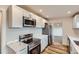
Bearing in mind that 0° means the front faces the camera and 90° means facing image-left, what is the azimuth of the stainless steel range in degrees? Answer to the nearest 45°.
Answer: approximately 315°

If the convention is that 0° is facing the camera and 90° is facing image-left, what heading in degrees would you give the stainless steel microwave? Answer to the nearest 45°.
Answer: approximately 315°
